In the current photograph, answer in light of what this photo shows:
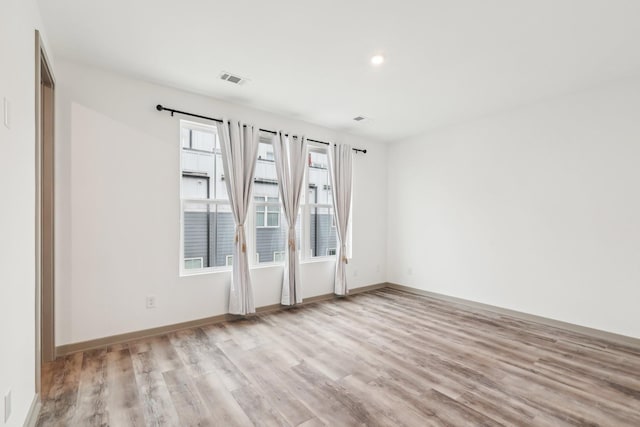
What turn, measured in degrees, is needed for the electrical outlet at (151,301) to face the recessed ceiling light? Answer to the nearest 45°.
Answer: approximately 45° to its left

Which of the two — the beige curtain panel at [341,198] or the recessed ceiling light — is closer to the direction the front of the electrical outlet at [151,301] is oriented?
the recessed ceiling light

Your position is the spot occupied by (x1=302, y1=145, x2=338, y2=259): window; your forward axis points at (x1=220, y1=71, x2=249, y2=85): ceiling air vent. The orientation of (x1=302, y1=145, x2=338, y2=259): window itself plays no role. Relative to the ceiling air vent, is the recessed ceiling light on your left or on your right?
left

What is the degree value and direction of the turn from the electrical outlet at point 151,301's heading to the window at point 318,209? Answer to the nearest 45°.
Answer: approximately 90° to its left

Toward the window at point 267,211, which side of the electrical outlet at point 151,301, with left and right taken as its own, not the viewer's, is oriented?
left

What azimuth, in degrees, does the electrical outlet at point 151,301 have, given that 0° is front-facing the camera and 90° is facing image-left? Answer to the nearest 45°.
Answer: approximately 0°

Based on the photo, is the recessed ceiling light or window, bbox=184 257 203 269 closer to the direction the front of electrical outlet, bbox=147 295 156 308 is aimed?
the recessed ceiling light

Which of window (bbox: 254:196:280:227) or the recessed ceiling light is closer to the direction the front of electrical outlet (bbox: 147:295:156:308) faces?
the recessed ceiling light

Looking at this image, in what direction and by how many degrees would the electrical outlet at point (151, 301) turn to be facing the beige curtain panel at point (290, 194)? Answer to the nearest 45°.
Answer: approximately 90° to its left

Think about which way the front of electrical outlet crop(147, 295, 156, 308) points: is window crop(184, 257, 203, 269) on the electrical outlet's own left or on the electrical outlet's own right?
on the electrical outlet's own left

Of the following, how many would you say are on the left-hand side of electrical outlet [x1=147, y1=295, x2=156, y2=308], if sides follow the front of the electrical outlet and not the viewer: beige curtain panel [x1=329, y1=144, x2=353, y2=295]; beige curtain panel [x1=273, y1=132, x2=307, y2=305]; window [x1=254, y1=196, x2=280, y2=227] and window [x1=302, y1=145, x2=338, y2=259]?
4
